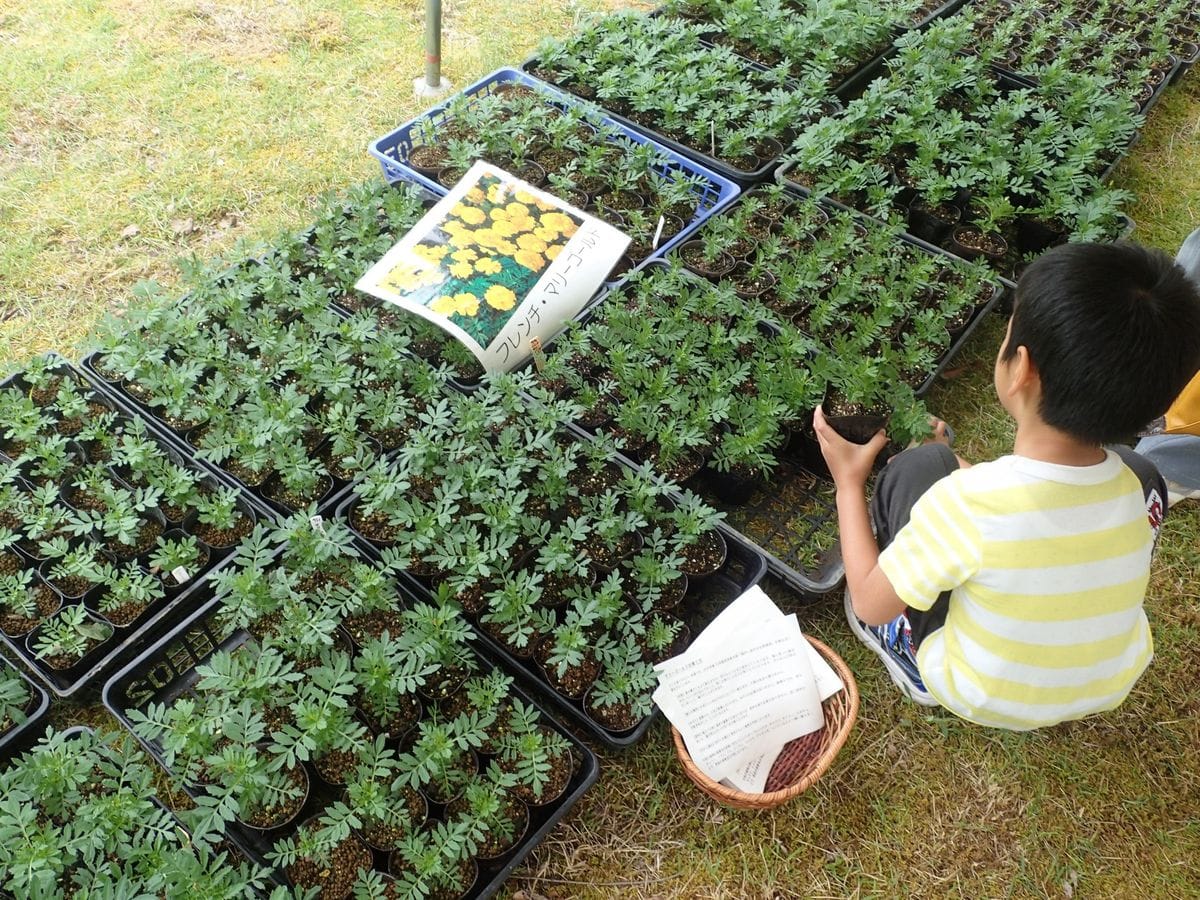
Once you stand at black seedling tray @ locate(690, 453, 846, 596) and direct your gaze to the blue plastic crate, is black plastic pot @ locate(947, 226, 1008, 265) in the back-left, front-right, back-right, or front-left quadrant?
front-right

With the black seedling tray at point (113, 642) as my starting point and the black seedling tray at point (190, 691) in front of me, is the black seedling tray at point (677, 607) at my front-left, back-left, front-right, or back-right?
front-left

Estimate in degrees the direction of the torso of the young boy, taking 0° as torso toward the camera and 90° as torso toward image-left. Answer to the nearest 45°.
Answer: approximately 135°

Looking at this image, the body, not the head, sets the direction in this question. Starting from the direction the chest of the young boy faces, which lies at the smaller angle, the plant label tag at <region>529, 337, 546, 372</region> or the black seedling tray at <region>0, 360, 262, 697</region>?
the plant label tag

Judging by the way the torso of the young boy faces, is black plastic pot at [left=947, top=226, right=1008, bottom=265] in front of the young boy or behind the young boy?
in front

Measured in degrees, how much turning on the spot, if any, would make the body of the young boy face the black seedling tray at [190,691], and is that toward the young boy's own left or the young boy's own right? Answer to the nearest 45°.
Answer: approximately 90° to the young boy's own left

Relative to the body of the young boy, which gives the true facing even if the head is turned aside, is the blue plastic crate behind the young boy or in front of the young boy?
in front

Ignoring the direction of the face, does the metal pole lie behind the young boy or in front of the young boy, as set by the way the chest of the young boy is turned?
in front

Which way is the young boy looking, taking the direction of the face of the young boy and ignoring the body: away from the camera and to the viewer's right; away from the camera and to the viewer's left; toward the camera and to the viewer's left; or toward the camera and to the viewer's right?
away from the camera and to the viewer's left

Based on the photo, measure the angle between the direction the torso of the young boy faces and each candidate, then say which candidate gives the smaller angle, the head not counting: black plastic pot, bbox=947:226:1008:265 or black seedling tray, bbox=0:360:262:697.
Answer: the black plastic pot

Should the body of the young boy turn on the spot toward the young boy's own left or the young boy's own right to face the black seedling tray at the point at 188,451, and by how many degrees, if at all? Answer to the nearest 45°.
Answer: approximately 45° to the young boy's own left

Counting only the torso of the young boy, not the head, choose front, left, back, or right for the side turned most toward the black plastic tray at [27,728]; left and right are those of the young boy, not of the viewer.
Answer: left
